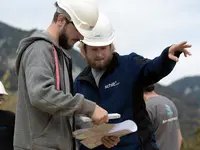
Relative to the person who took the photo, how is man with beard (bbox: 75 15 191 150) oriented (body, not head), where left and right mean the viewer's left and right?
facing the viewer and to the left of the viewer

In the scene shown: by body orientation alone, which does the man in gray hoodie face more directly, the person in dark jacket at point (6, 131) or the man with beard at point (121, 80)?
the man with beard

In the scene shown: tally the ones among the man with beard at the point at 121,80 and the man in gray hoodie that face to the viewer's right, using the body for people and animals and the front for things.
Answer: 1

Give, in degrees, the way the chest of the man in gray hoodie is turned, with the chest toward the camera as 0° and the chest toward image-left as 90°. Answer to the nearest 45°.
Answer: approximately 270°

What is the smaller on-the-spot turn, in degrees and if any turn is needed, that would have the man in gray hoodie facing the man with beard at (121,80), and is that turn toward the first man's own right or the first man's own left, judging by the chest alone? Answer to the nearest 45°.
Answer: approximately 45° to the first man's own left

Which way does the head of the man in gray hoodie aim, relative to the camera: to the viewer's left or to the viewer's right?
to the viewer's right
